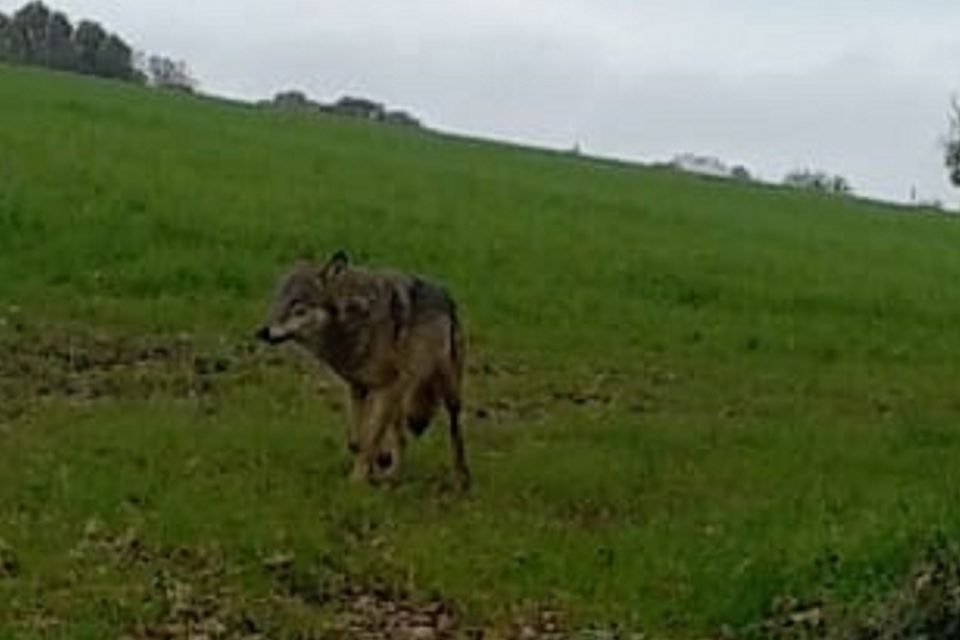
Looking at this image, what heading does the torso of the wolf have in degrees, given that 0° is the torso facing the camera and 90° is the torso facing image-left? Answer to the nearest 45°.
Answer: approximately 45°
